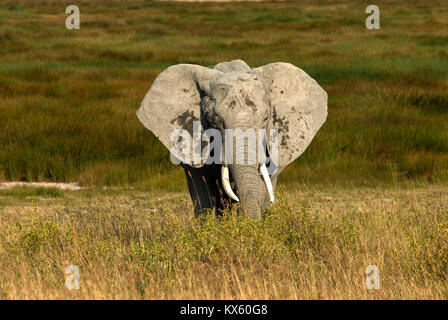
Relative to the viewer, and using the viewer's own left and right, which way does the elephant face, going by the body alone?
facing the viewer
